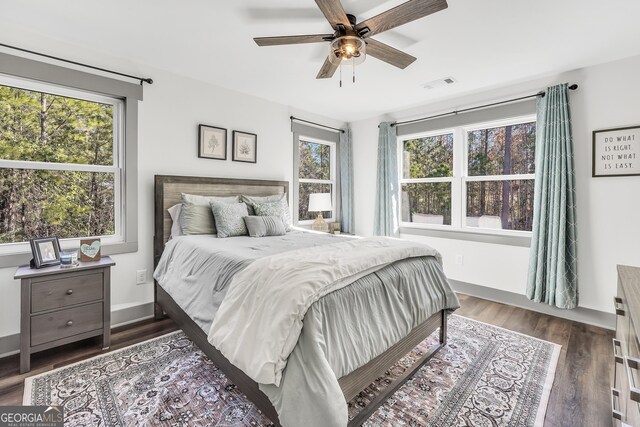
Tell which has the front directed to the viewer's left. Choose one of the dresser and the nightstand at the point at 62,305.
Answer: the dresser

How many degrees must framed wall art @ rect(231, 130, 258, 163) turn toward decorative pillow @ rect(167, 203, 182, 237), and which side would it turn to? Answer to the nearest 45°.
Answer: approximately 90° to its right

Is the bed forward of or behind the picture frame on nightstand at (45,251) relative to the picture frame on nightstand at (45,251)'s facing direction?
forward

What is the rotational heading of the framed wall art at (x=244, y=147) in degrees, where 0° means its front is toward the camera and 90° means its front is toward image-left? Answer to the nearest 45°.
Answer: approximately 315°

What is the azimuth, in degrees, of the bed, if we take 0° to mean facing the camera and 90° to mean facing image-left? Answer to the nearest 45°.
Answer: approximately 315°

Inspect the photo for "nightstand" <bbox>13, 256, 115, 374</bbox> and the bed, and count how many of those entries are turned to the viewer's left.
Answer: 0

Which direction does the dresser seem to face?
to the viewer's left

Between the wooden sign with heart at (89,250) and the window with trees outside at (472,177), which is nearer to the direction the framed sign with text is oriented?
the wooden sign with heart

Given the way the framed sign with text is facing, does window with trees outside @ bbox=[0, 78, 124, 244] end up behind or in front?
in front

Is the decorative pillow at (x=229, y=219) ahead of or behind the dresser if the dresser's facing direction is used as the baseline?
ahead

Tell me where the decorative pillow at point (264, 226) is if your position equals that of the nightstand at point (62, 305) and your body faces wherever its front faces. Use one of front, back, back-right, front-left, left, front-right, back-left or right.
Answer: front-left
